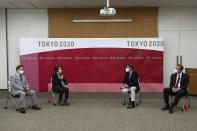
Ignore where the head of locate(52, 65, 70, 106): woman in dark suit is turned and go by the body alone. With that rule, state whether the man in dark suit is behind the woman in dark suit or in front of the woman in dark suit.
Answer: in front

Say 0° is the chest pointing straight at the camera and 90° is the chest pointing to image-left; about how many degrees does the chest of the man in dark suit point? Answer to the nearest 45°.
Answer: approximately 45°

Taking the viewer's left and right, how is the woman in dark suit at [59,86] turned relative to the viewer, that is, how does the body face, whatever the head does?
facing the viewer and to the right of the viewer

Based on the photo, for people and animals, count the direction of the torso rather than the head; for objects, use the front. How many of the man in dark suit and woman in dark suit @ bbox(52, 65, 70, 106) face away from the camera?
0

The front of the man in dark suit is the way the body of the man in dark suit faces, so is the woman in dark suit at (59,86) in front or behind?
in front
